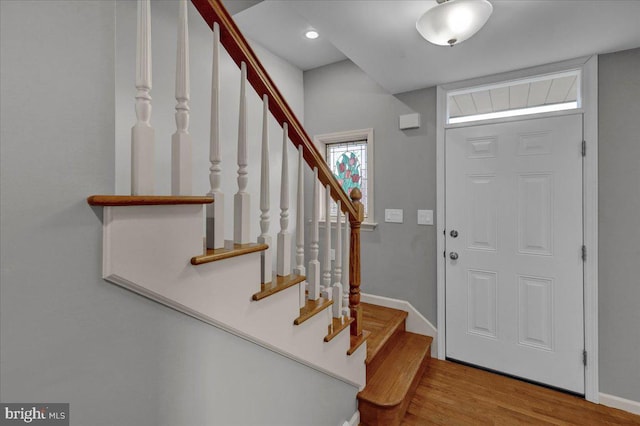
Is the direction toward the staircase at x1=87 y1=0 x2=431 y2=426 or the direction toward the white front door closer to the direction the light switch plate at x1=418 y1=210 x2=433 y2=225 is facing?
the staircase

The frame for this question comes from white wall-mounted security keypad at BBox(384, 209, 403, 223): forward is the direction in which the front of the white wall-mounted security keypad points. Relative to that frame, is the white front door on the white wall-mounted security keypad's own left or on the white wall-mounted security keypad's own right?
on the white wall-mounted security keypad's own left

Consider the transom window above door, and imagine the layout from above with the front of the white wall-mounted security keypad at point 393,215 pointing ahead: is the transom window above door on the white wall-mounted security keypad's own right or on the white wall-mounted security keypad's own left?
on the white wall-mounted security keypad's own left

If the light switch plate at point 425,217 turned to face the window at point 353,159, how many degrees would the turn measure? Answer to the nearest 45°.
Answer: approximately 90° to its right

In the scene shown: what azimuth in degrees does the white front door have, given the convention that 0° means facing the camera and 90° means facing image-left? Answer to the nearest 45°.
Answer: approximately 45°

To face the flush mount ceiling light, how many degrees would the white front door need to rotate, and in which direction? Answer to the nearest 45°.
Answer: approximately 45° to its left

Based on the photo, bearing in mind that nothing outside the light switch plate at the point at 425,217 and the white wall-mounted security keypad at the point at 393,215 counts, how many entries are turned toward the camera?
2

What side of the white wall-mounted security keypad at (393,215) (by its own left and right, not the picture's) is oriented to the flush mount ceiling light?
front
